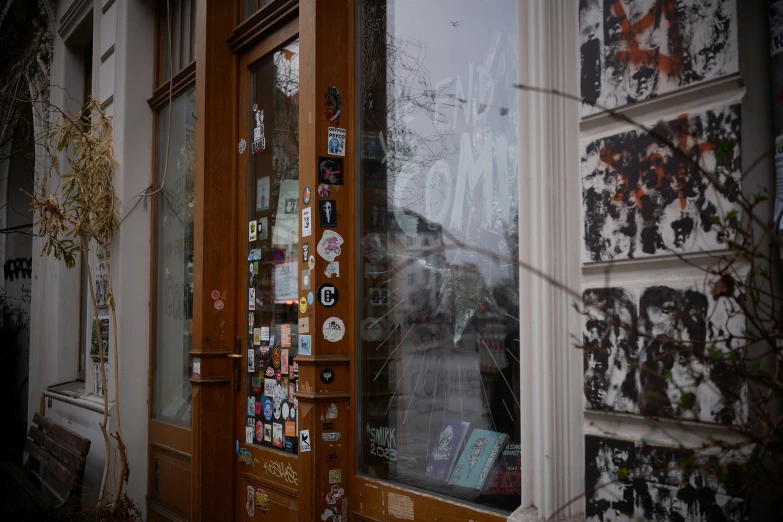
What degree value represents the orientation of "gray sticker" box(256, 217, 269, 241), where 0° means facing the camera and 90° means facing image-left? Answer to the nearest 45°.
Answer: approximately 45°

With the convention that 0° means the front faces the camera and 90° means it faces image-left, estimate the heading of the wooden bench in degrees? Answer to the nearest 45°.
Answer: approximately 45°

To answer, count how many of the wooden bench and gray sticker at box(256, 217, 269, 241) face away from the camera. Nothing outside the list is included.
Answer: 0

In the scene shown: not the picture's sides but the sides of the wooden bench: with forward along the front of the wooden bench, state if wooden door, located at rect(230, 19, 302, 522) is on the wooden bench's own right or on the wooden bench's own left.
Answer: on the wooden bench's own left

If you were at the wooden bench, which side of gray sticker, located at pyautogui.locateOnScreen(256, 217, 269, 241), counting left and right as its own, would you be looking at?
right

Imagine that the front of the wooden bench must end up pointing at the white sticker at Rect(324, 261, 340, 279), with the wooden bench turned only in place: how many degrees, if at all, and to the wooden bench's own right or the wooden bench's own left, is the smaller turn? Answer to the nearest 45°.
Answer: approximately 45° to the wooden bench's own left
